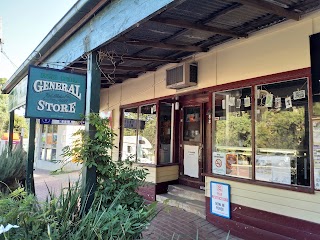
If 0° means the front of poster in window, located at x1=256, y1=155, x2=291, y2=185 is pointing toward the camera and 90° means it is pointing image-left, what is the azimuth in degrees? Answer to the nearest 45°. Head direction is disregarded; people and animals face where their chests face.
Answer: approximately 45°

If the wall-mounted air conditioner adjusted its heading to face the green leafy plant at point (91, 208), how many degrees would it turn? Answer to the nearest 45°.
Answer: approximately 45° to its left

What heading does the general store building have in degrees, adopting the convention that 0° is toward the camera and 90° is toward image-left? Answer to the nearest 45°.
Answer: approximately 45°

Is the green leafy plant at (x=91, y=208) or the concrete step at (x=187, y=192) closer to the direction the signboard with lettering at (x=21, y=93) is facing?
the green leafy plant

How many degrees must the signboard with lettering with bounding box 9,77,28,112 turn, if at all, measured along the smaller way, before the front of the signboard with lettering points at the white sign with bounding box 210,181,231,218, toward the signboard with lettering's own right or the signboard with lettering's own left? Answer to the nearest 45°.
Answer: approximately 90° to the signboard with lettering's own left
